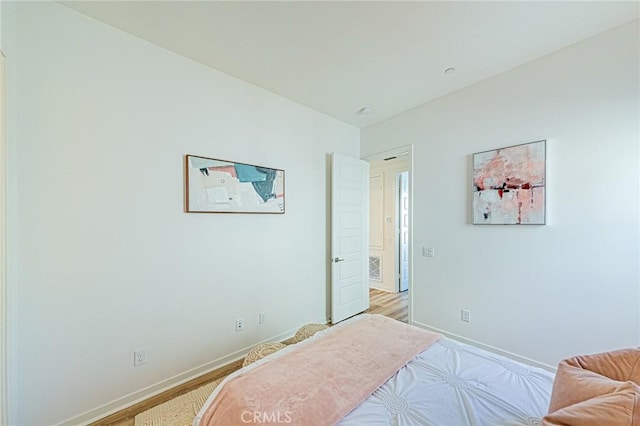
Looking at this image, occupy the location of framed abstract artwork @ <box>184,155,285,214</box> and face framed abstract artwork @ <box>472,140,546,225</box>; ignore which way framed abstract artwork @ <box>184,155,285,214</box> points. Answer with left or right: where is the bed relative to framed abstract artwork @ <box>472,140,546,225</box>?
right

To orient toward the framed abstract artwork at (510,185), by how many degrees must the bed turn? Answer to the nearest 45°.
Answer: approximately 90° to its right

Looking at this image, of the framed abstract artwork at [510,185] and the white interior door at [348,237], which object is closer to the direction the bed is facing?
the white interior door

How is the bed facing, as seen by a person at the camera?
facing away from the viewer and to the left of the viewer

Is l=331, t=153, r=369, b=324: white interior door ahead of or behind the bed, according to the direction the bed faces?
ahead

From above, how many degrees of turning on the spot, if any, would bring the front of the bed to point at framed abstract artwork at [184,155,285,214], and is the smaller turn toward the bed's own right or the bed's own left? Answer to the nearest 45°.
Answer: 0° — it already faces it

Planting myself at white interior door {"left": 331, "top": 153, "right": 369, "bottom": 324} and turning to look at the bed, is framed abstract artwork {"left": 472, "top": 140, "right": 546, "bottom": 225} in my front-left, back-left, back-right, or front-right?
front-left

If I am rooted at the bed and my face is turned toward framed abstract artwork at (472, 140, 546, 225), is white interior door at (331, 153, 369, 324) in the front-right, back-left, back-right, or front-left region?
front-left

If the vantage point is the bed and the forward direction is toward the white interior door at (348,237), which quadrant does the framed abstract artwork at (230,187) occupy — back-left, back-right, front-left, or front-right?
front-left
